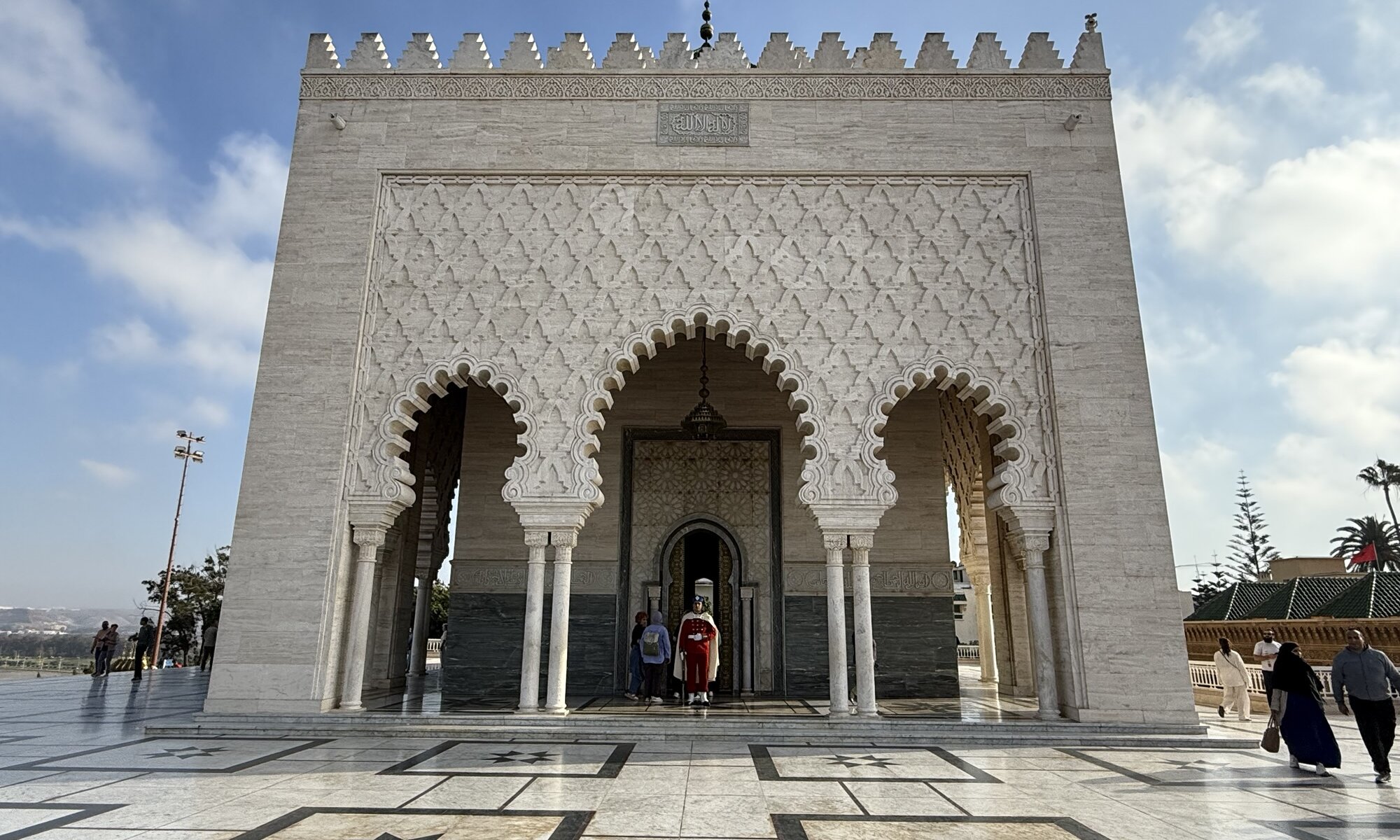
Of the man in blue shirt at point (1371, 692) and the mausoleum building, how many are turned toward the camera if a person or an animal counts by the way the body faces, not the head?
2

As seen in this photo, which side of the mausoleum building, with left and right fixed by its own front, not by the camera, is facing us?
front

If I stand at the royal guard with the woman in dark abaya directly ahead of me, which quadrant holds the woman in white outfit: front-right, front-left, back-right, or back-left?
front-left

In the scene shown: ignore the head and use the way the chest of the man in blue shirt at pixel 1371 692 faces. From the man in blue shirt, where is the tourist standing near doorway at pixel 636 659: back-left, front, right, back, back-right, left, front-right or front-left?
right

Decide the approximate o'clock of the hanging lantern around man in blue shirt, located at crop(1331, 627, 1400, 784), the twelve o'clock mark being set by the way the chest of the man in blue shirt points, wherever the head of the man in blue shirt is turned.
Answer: The hanging lantern is roughly at 3 o'clock from the man in blue shirt.

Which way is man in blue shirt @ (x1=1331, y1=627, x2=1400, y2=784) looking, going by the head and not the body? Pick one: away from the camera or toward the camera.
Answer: toward the camera

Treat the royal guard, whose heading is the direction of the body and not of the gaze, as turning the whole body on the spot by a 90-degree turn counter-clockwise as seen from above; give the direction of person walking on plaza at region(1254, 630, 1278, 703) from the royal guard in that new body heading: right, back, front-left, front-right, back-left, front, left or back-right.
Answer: front

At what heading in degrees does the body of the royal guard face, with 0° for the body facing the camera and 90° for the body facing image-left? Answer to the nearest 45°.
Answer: approximately 0°

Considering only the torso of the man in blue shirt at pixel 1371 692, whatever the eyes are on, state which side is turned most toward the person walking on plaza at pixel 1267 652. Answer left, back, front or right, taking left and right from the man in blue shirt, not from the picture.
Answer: back

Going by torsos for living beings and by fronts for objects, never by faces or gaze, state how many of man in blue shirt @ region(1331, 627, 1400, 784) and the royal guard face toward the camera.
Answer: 2

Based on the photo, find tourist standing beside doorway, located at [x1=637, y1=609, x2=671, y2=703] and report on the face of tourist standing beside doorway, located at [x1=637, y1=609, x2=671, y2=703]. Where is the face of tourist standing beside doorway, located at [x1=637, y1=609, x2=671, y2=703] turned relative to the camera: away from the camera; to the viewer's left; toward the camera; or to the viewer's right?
away from the camera

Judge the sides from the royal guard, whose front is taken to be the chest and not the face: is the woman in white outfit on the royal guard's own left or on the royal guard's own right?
on the royal guard's own left

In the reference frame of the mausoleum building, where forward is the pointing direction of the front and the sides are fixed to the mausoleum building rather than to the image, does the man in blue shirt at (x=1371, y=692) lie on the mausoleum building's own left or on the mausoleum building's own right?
on the mausoleum building's own left
